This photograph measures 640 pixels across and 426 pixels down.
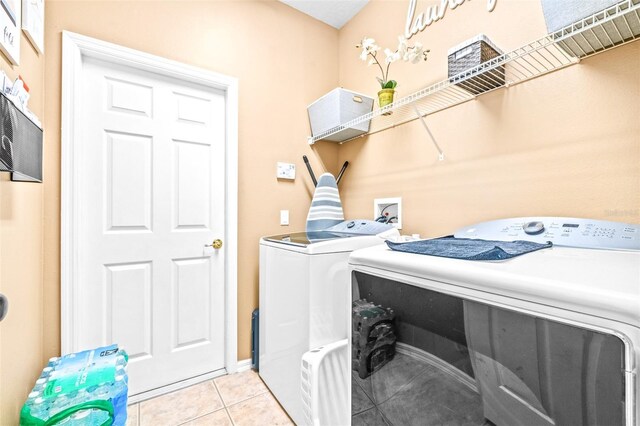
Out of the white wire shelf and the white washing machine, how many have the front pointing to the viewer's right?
0

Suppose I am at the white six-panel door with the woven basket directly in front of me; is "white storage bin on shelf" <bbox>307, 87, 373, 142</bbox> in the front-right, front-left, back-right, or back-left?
front-left

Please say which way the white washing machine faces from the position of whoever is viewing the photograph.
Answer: facing the viewer and to the left of the viewer

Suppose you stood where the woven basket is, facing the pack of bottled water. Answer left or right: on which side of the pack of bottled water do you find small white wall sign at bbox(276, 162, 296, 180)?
right

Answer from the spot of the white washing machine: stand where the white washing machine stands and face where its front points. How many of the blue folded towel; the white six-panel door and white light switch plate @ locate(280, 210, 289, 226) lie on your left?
1

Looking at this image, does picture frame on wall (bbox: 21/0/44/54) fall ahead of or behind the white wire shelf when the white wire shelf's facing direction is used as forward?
ahead

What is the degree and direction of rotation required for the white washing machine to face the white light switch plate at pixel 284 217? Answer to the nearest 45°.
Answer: approximately 135° to its right

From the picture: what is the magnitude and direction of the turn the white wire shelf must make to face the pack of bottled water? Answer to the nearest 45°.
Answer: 0° — it already faces it
